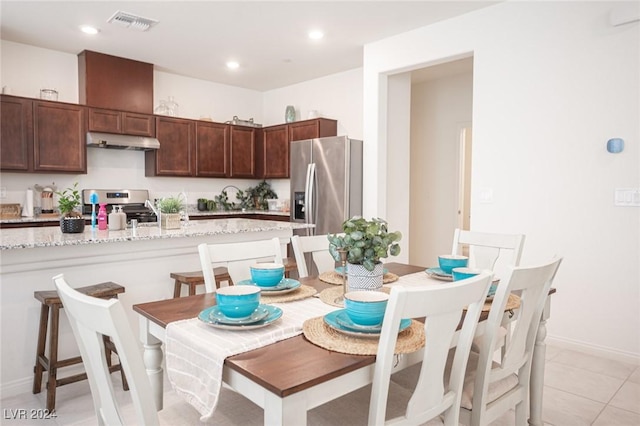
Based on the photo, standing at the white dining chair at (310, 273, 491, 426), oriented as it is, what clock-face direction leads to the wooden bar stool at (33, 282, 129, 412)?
The wooden bar stool is roughly at 11 o'clock from the white dining chair.

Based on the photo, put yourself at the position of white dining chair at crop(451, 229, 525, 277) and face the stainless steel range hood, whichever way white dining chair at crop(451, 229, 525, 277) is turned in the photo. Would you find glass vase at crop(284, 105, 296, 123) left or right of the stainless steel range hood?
right

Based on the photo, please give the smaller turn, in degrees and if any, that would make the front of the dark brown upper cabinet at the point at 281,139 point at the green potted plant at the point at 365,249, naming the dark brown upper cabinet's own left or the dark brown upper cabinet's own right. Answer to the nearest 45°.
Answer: approximately 45° to the dark brown upper cabinet's own left

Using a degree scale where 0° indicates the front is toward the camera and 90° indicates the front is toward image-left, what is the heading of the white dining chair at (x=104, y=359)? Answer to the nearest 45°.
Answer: approximately 225°

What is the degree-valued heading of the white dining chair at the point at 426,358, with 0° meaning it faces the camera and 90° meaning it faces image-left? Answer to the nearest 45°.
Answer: approximately 135°

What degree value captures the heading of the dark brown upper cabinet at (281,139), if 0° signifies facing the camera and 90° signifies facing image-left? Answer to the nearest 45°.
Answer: approximately 45°

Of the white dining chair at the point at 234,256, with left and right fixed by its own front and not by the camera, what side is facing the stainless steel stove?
back

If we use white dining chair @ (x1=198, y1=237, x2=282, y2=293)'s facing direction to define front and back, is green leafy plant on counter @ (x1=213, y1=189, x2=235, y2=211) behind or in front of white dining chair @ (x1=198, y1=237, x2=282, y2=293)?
behind
